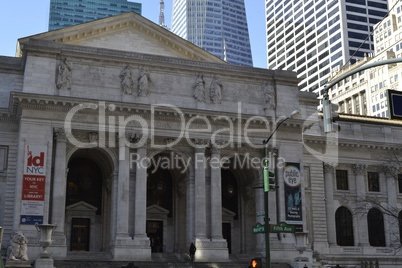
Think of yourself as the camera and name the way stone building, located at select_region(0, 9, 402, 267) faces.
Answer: facing the viewer and to the right of the viewer

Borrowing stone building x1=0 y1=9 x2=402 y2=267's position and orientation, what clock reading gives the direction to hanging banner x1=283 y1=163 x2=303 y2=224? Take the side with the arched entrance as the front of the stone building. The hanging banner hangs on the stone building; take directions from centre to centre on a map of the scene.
The hanging banner is roughly at 10 o'clock from the stone building.
